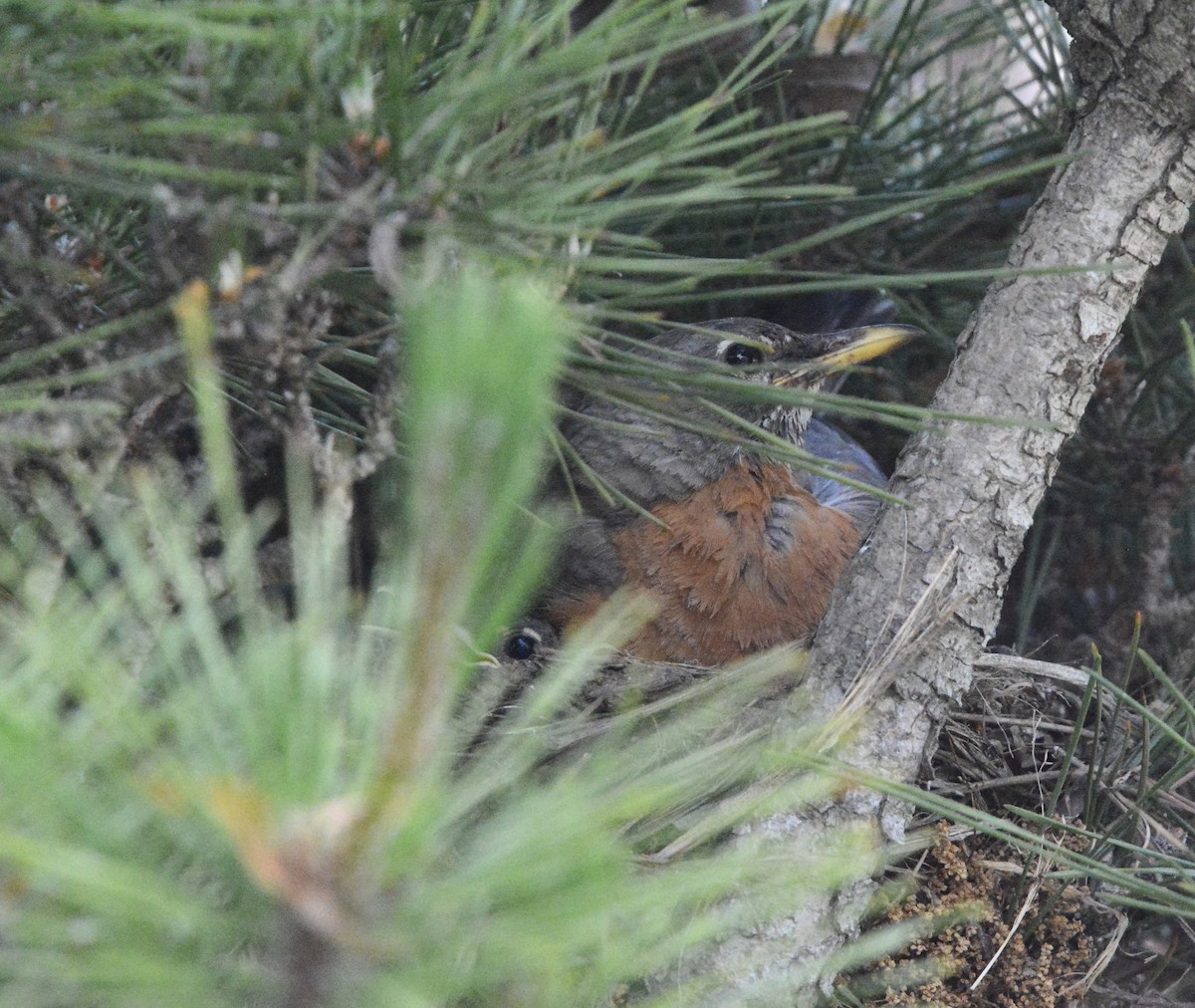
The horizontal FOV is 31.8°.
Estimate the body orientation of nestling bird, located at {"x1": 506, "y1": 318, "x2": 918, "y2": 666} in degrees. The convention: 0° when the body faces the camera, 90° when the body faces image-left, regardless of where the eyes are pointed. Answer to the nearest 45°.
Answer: approximately 270°
